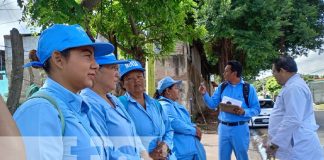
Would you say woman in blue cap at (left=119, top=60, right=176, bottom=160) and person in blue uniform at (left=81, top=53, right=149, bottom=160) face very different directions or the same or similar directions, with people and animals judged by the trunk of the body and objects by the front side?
same or similar directions

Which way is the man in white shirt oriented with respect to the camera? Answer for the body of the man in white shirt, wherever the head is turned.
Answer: to the viewer's left

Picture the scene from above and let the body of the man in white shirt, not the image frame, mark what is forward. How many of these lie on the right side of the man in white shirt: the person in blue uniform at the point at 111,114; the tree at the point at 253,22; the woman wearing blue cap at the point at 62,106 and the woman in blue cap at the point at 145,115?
1

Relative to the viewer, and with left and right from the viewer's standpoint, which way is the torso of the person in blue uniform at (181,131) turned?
facing to the right of the viewer

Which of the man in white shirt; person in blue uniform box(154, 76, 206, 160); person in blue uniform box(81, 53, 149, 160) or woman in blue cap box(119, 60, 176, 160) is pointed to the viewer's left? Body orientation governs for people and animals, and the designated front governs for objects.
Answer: the man in white shirt

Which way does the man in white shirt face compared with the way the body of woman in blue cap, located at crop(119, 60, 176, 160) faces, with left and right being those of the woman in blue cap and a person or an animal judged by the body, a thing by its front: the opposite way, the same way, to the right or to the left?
the opposite way

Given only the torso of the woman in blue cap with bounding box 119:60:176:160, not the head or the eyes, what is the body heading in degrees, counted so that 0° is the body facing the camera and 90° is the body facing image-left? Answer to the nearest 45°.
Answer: approximately 315°

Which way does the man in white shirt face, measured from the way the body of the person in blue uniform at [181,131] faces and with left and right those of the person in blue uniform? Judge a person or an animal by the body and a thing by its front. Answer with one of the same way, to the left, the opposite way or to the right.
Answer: the opposite way

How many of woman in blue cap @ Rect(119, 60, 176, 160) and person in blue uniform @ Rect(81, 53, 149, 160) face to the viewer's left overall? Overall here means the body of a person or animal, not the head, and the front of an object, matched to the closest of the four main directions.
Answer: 0

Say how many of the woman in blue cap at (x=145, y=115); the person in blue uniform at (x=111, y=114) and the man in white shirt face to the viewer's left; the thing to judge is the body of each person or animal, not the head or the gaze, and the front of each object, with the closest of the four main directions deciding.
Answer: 1

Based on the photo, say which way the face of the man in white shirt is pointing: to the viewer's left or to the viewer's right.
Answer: to the viewer's left

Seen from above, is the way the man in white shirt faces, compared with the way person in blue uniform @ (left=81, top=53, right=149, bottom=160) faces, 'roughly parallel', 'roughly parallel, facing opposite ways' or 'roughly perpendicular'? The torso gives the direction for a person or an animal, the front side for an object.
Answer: roughly parallel, facing opposite ways

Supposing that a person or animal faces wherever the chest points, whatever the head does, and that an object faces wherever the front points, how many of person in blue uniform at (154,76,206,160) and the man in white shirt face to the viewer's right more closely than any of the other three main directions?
1

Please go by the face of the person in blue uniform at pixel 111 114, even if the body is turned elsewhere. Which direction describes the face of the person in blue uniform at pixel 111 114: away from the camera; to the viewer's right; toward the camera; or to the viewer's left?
to the viewer's right

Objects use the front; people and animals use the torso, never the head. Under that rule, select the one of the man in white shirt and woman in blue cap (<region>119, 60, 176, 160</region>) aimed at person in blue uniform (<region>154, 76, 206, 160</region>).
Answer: the man in white shirt

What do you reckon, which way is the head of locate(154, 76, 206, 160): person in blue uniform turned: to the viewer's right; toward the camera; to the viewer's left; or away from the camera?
to the viewer's right
